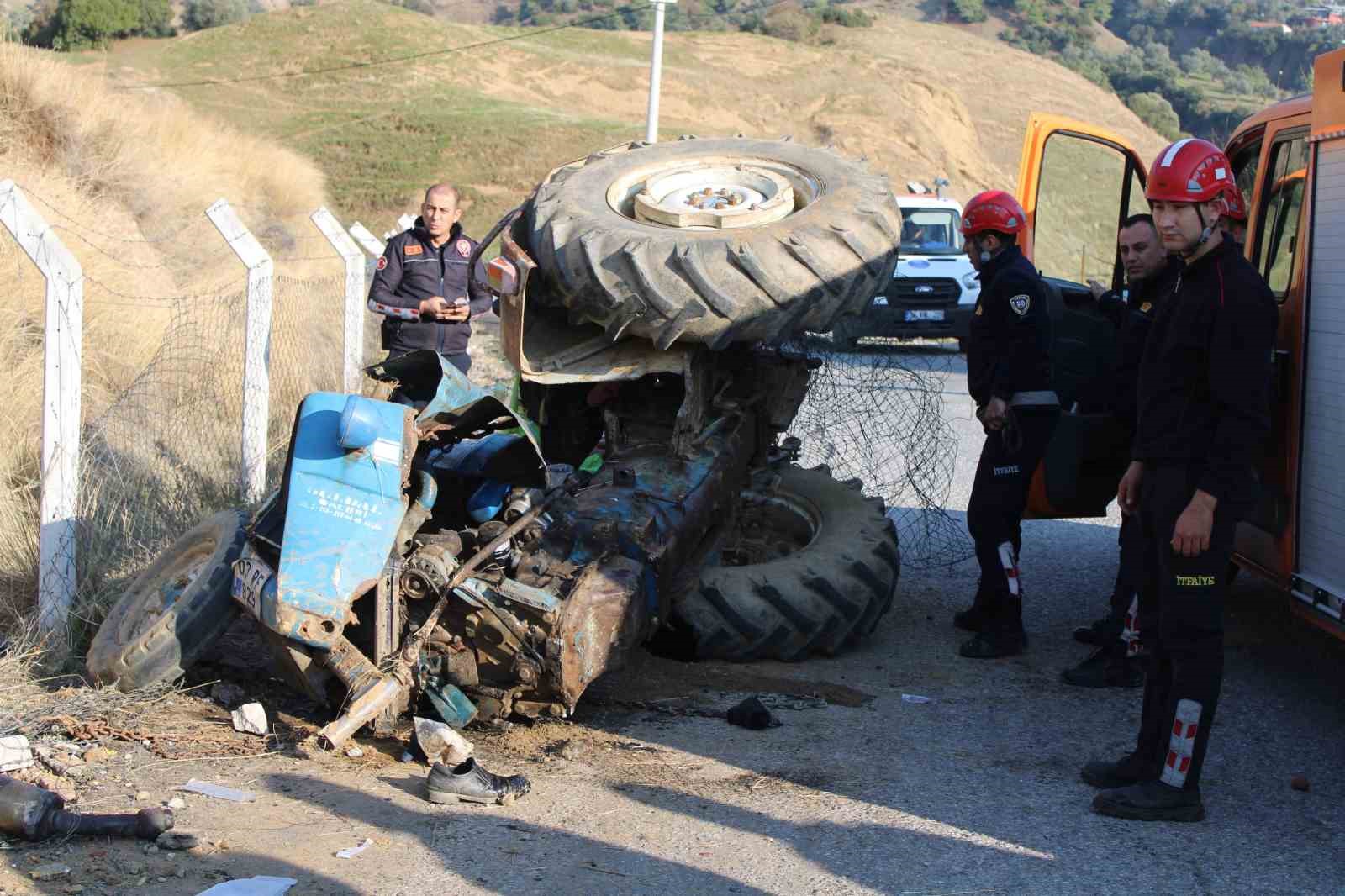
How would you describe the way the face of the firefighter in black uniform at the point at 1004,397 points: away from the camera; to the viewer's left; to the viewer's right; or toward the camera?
to the viewer's left

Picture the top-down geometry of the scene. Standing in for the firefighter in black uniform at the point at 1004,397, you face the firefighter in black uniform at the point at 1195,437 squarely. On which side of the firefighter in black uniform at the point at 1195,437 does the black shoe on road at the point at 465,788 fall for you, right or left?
right

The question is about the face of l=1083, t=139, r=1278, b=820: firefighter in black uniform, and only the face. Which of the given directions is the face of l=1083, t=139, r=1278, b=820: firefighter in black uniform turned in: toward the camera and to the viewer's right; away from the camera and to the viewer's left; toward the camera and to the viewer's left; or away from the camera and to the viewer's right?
toward the camera and to the viewer's left

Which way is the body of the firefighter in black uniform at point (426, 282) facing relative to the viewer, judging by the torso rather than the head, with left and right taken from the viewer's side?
facing the viewer

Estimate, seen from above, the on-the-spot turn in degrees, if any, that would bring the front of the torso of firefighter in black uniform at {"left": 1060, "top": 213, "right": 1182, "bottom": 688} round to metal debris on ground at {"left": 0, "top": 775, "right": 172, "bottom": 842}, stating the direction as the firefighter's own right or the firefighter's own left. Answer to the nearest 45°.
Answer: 0° — they already face it

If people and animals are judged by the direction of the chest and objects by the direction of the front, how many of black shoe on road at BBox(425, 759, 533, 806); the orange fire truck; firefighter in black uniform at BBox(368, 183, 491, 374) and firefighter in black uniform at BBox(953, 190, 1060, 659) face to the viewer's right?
1

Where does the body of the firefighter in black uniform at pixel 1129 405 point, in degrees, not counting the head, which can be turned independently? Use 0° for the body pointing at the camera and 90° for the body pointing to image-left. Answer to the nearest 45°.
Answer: approximately 45°

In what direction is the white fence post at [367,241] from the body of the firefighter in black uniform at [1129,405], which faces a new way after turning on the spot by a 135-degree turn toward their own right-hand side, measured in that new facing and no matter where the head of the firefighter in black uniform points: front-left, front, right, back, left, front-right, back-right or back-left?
front-left

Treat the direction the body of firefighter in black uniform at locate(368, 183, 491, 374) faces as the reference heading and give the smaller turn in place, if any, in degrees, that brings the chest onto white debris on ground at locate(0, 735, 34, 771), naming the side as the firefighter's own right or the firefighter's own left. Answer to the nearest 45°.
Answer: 0° — they already face it

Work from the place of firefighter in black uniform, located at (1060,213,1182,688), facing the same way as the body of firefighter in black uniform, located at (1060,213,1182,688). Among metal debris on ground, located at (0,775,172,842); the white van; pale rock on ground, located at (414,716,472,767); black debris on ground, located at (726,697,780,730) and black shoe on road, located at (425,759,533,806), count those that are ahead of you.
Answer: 4

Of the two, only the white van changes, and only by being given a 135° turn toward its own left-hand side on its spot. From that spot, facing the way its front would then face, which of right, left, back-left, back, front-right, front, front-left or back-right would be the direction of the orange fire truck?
back-right

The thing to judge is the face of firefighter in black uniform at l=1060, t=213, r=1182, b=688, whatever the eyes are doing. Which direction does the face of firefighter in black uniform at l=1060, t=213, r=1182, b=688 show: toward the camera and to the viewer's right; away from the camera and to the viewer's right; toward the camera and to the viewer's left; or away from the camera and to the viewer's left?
toward the camera and to the viewer's left

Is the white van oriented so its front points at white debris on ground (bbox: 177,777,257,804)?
yes

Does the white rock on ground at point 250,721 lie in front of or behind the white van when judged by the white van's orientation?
in front

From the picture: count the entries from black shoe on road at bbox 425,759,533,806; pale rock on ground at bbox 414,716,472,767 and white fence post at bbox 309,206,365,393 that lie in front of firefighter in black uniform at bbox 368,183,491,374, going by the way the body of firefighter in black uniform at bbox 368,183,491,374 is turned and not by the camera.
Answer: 2

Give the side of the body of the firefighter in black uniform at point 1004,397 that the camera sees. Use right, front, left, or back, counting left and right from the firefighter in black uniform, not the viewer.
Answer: left
